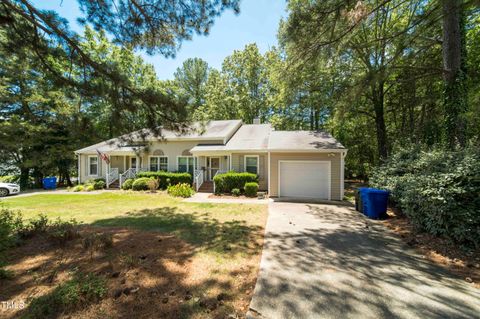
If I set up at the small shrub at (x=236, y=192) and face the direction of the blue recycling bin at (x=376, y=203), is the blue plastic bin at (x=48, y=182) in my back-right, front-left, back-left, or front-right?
back-right

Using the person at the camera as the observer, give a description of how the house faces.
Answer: facing the viewer and to the left of the viewer

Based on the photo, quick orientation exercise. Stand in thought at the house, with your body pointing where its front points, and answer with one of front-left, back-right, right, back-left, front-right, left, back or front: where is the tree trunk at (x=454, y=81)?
left

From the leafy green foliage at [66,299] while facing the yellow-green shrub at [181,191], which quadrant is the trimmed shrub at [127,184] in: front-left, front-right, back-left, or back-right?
front-left

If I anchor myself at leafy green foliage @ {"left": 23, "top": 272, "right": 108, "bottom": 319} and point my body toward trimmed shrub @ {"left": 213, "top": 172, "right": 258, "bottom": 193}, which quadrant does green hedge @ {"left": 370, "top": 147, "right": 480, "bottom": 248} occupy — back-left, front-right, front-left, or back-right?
front-right

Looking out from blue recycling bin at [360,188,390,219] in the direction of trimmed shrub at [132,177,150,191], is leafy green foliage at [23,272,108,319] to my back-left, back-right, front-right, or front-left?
front-left

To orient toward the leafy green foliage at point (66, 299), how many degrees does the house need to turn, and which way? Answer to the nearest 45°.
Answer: approximately 45° to its left

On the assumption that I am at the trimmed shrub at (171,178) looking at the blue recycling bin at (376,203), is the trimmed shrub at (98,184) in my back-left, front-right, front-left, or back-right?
back-right

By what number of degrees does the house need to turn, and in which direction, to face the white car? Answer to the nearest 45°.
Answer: approximately 45° to its right

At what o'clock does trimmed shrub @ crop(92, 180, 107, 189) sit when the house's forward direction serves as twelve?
The trimmed shrub is roughly at 2 o'clock from the house.

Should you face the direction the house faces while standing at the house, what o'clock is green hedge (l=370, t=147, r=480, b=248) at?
The green hedge is roughly at 10 o'clock from the house.

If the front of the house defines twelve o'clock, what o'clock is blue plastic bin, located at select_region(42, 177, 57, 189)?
The blue plastic bin is roughly at 2 o'clock from the house.
